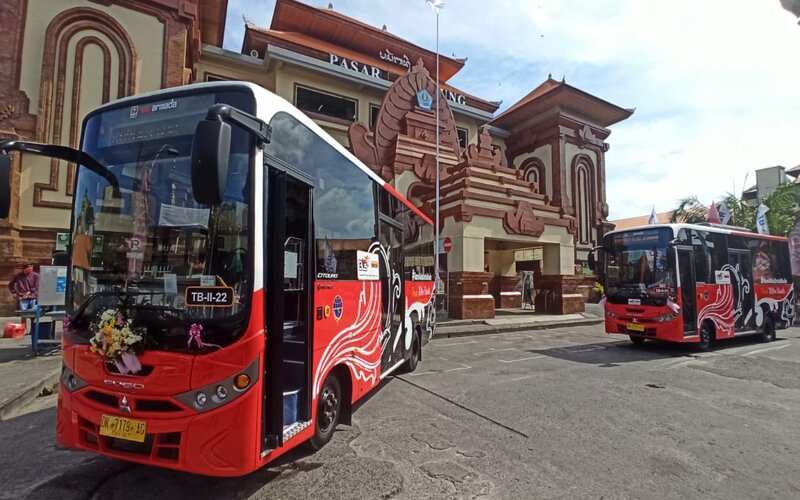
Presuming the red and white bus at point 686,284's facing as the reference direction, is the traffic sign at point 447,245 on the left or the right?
on its right

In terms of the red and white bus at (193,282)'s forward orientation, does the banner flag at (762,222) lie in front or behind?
behind

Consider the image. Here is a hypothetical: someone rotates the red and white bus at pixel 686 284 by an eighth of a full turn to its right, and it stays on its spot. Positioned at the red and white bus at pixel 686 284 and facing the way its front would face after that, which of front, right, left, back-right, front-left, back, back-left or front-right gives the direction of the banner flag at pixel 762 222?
right

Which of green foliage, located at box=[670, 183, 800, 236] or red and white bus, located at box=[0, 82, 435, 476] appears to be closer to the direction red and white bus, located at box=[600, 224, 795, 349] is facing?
the red and white bus

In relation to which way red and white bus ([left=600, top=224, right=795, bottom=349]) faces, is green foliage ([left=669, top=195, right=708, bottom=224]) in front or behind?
behind

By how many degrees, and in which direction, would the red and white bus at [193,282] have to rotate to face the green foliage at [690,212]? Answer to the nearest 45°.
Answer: approximately 180°

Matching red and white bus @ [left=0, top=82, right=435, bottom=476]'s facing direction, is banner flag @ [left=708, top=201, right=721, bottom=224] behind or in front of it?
behind

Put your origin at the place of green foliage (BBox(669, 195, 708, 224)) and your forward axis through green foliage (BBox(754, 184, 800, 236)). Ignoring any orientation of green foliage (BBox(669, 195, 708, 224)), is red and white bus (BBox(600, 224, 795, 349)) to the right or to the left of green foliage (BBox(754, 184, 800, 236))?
right

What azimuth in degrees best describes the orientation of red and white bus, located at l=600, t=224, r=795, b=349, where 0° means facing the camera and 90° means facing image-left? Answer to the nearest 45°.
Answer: approximately 45°

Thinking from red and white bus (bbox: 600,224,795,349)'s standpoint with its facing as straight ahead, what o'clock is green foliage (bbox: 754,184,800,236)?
The green foliage is roughly at 5 o'clock from the red and white bus.
